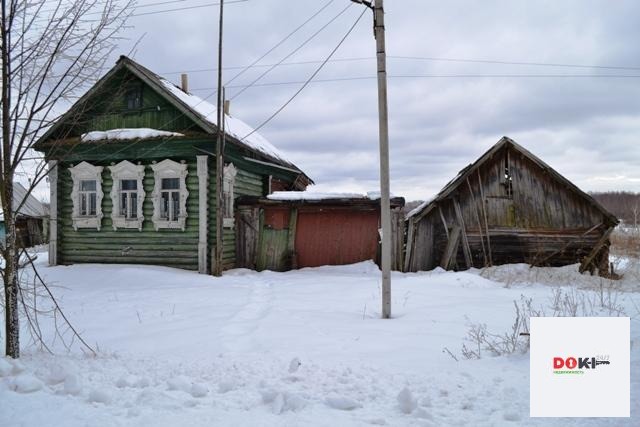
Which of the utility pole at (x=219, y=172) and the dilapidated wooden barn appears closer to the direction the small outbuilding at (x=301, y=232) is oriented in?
the utility pole

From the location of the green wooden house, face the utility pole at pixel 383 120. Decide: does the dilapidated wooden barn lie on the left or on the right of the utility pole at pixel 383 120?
left

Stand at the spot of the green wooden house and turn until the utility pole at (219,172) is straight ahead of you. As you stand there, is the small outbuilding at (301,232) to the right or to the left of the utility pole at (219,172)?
left

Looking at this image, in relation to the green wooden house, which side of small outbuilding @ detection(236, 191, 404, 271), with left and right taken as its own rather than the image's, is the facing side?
right

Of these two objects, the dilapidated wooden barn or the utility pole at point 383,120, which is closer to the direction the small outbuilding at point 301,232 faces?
the utility pole

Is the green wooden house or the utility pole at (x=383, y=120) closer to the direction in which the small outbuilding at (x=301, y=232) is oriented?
the utility pole

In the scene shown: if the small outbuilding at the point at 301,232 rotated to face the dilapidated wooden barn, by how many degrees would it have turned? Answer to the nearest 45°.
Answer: approximately 90° to its left

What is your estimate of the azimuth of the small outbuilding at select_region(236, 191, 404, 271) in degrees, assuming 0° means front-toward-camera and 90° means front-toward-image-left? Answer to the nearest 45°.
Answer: approximately 0°
